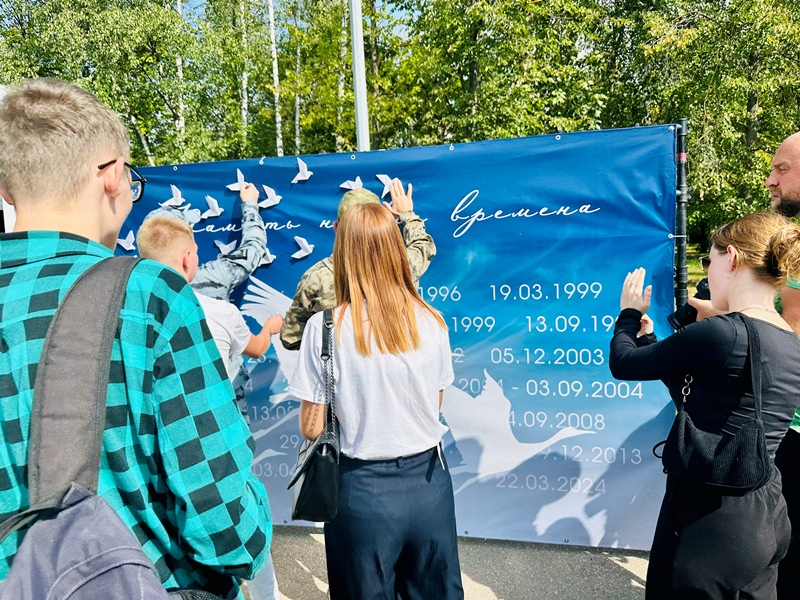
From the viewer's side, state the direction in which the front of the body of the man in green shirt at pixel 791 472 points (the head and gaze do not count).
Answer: to the viewer's left

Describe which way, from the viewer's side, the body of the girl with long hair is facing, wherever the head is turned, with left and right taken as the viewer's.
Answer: facing away from the viewer

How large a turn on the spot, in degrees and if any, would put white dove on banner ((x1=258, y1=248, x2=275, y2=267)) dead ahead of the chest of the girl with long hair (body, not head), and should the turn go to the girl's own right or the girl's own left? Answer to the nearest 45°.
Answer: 0° — they already face it

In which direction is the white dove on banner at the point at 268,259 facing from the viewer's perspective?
to the viewer's right

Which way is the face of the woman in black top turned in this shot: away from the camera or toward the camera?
away from the camera

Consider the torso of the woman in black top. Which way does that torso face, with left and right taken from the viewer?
facing away from the viewer and to the left of the viewer
